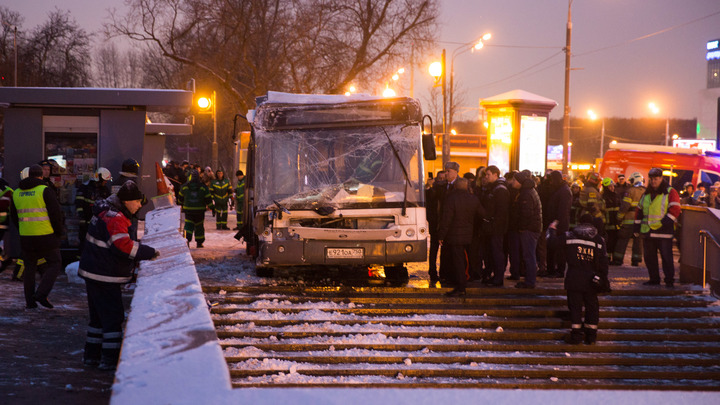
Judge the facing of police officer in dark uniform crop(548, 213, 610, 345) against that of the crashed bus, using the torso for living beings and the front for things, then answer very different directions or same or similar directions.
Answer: very different directions

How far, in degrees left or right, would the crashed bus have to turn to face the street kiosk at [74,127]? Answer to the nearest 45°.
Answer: approximately 135° to its right

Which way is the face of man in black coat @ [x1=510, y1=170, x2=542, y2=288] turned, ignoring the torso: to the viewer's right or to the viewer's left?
to the viewer's left

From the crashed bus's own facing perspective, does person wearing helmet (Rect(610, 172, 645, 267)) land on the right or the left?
on its left

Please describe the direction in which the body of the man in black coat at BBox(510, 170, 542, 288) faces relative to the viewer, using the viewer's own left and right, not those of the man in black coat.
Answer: facing to the left of the viewer

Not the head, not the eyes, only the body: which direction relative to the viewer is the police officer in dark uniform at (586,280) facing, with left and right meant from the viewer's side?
facing away from the viewer

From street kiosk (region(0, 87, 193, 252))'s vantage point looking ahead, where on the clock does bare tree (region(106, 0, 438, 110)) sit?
The bare tree is roughly at 7 o'clock from the street kiosk.

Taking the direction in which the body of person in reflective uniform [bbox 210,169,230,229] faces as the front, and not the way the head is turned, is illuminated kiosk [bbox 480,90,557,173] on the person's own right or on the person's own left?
on the person's own left

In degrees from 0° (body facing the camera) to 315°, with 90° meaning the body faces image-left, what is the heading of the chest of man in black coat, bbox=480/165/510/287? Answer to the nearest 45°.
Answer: approximately 90°

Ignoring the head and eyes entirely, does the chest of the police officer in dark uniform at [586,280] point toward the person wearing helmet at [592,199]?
yes

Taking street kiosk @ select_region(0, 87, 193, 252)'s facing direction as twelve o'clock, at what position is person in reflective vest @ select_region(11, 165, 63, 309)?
The person in reflective vest is roughly at 12 o'clock from the street kiosk.

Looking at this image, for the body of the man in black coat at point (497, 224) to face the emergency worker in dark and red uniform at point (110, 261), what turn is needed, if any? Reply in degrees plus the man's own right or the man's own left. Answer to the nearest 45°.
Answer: approximately 45° to the man's own left

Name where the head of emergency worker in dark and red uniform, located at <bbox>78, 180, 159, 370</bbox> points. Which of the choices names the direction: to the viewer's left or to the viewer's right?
to the viewer's right

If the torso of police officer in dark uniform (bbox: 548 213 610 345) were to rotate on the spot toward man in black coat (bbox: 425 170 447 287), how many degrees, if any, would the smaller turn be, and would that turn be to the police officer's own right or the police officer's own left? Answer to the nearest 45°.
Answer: approximately 45° to the police officer's own left
